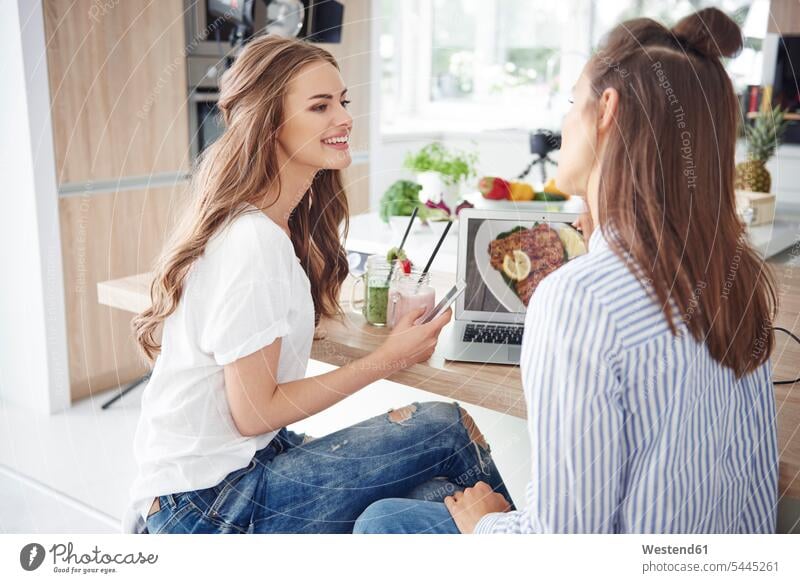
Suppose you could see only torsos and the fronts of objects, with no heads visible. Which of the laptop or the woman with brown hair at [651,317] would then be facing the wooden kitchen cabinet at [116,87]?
the woman with brown hair

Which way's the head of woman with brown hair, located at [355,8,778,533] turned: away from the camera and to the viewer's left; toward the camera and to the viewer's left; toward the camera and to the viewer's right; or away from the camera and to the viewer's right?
away from the camera and to the viewer's left

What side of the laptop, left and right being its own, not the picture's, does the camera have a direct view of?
front

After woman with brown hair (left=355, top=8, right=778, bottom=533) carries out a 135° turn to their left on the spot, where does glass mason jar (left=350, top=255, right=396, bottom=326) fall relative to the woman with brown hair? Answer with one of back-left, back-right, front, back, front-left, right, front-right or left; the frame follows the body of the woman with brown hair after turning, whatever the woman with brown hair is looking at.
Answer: back-right

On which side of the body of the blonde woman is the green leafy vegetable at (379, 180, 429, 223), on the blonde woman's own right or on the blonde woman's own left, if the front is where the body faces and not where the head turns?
on the blonde woman's own left

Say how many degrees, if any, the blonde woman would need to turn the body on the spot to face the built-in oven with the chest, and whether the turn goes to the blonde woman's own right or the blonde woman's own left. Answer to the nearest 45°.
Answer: approximately 90° to the blonde woman's own left

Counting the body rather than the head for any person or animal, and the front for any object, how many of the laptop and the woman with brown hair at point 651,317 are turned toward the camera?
1

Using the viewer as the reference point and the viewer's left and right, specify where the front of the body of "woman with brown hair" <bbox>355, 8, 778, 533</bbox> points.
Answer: facing away from the viewer and to the left of the viewer

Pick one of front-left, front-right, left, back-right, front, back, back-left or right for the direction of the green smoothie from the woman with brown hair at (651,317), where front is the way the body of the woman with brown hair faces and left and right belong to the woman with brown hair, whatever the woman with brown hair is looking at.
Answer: front

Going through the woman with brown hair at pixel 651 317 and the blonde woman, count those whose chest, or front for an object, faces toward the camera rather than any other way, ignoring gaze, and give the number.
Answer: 0

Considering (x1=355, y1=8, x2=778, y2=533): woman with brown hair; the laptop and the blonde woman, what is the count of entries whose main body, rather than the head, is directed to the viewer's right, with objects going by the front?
1

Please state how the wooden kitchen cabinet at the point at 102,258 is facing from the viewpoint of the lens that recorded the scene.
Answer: facing the viewer and to the right of the viewer

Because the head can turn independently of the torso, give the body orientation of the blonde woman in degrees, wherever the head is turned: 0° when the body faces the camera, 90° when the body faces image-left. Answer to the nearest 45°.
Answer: approximately 270°

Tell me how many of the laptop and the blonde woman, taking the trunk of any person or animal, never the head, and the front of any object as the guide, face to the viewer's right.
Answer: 1
